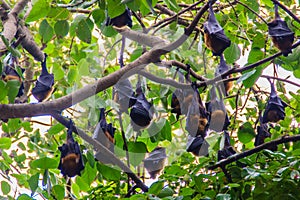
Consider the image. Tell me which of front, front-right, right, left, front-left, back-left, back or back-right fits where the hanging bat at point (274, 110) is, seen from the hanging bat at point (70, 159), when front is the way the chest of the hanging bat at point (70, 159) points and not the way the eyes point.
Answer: left

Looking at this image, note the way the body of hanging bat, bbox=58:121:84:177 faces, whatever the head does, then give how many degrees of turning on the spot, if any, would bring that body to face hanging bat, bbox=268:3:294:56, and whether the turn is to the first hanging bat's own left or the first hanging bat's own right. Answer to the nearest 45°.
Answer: approximately 45° to the first hanging bat's own left

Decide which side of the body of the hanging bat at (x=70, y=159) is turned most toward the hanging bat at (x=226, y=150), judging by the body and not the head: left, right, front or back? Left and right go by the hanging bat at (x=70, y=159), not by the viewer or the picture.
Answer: left

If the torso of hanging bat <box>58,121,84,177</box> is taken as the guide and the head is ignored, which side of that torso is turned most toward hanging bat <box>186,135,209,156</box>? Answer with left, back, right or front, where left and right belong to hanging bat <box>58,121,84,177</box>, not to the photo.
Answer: left
